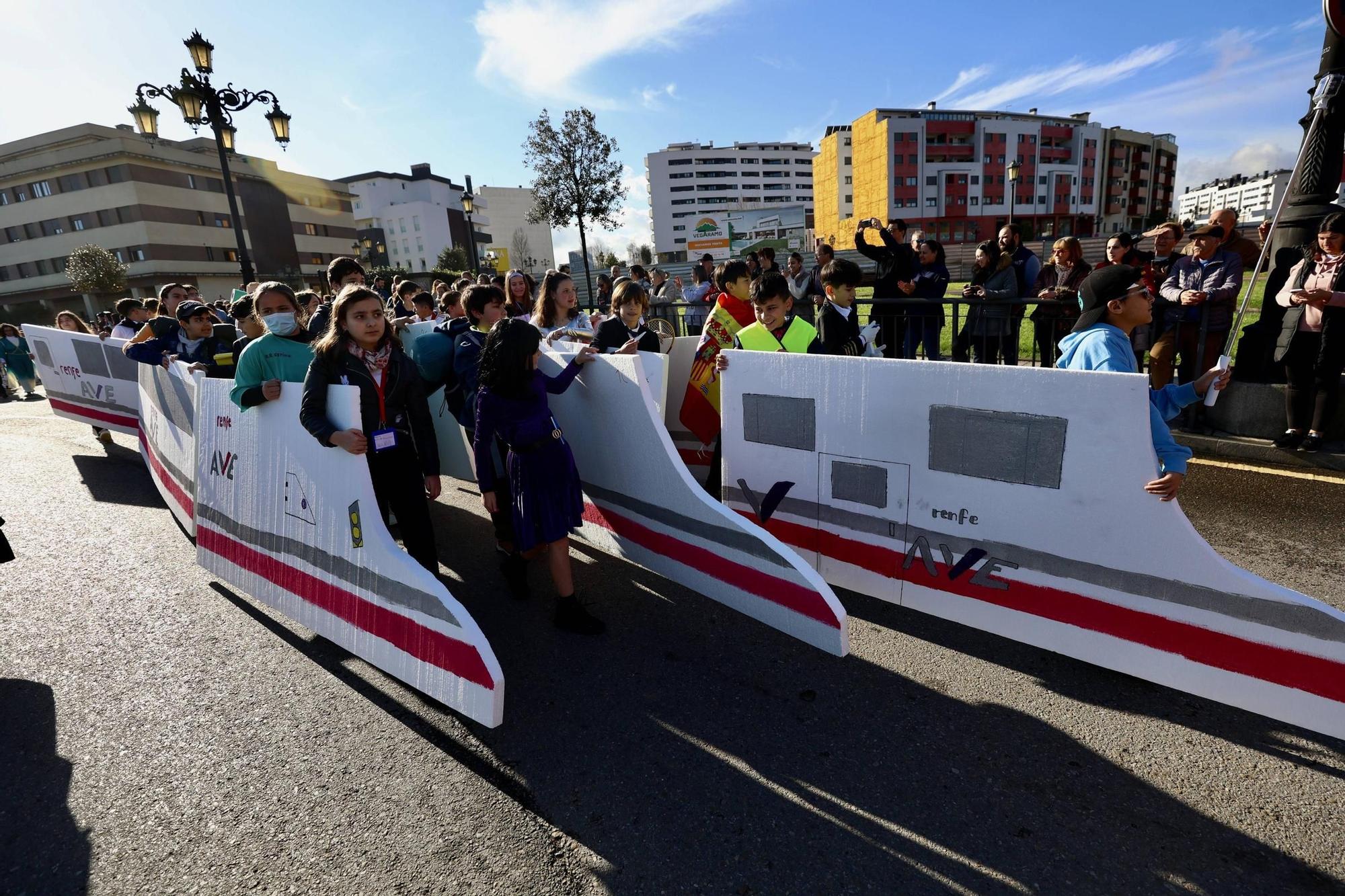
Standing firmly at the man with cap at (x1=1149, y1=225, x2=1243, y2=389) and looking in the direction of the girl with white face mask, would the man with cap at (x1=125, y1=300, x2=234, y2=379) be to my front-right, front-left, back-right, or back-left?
front-right

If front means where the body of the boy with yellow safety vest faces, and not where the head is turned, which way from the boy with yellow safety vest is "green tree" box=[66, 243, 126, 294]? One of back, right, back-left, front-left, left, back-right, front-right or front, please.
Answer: back-right

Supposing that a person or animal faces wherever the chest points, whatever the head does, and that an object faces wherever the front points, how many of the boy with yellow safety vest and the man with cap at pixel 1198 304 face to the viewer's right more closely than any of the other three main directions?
0

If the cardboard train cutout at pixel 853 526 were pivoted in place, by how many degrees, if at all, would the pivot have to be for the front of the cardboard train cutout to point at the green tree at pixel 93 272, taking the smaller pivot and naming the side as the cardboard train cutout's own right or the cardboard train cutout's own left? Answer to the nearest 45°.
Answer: approximately 180°

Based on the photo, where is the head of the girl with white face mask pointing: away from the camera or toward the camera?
toward the camera

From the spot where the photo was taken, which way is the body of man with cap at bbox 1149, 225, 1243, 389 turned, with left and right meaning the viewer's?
facing the viewer and to the left of the viewer

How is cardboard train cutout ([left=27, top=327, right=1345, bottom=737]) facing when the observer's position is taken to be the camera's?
facing the viewer and to the right of the viewer

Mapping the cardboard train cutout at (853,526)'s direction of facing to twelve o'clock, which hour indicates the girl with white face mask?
The girl with white face mask is roughly at 5 o'clock from the cardboard train cutout.

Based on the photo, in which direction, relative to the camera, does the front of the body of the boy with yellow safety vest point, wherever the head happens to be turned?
toward the camera

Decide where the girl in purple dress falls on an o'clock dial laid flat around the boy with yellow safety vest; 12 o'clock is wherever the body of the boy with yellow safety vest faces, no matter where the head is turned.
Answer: The girl in purple dress is roughly at 2 o'clock from the boy with yellow safety vest.

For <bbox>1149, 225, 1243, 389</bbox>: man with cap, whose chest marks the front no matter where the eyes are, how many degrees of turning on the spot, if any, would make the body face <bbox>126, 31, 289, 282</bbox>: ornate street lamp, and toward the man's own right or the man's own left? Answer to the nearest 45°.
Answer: approximately 45° to the man's own right

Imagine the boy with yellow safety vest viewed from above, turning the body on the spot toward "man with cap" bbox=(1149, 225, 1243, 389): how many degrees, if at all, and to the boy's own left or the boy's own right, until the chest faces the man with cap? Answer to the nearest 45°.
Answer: approximately 135° to the boy's own left

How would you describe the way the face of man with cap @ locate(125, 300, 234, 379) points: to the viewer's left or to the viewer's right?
to the viewer's right
